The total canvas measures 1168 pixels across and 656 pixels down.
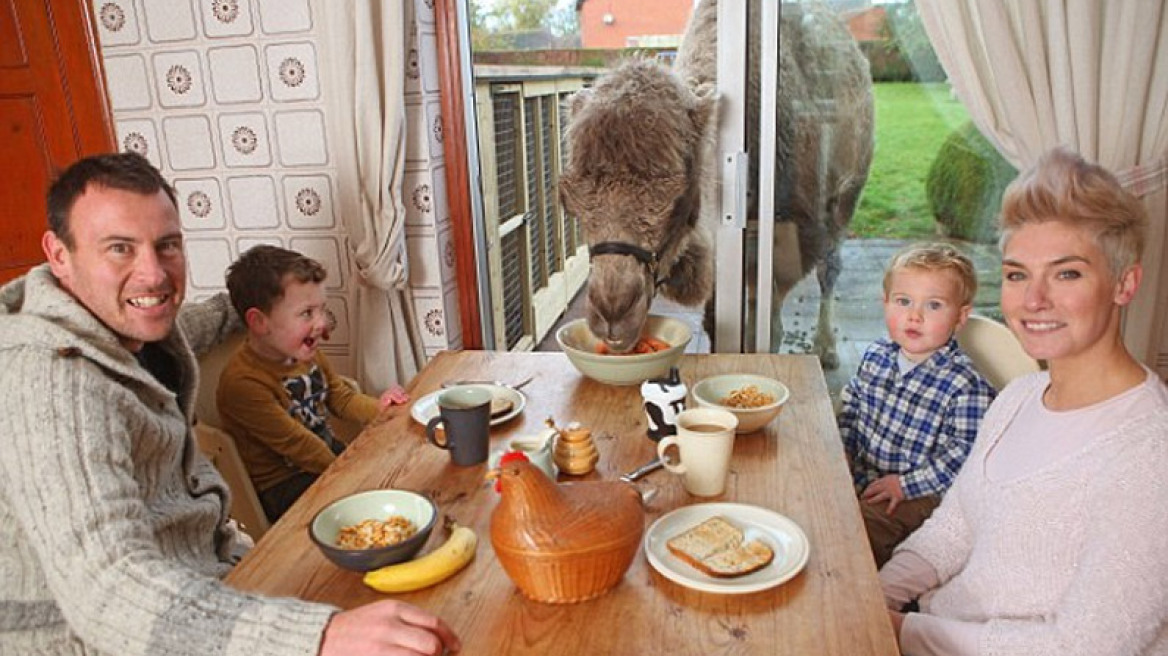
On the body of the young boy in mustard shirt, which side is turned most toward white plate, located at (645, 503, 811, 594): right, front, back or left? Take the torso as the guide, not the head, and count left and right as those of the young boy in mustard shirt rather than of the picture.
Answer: front

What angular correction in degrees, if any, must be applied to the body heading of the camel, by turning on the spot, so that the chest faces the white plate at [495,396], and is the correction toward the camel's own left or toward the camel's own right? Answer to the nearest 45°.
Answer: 0° — it already faces it

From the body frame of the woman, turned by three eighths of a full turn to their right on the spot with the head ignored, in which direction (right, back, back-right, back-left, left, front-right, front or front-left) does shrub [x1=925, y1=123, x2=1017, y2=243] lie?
front

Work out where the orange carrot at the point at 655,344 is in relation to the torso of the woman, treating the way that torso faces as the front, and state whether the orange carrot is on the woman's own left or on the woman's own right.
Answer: on the woman's own right

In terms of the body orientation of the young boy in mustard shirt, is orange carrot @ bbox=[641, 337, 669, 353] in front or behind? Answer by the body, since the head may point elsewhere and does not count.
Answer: in front

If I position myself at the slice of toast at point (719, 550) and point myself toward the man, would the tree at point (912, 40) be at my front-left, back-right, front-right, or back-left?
back-right

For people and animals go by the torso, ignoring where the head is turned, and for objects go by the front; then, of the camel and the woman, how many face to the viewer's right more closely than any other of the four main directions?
0

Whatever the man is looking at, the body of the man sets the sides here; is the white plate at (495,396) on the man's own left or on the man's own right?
on the man's own left

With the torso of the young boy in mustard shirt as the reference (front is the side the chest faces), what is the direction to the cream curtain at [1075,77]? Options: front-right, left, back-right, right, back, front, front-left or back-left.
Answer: front-left
